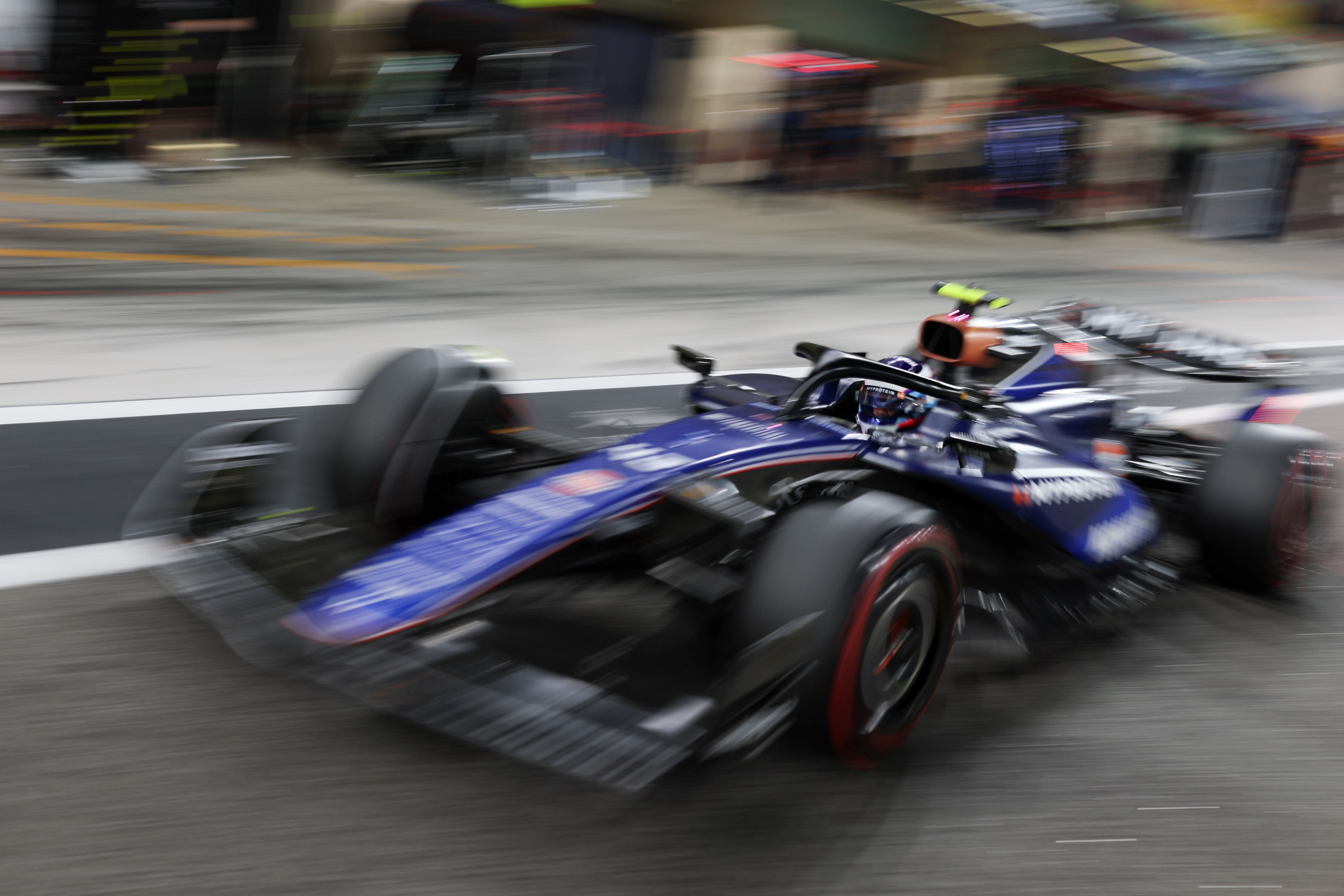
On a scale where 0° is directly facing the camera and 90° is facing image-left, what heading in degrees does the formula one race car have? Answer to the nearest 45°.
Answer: approximately 45°
